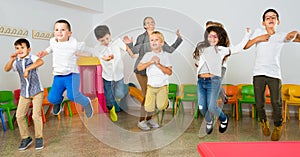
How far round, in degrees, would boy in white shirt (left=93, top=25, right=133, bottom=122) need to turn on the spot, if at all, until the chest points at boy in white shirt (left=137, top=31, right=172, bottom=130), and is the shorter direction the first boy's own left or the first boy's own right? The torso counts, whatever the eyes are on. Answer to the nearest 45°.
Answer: approximately 90° to the first boy's own left

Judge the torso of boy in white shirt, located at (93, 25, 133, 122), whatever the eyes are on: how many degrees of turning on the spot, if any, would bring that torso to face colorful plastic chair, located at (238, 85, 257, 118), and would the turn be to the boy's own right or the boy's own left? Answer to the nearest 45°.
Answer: approximately 135° to the boy's own left

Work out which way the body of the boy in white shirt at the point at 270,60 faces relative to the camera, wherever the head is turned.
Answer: toward the camera

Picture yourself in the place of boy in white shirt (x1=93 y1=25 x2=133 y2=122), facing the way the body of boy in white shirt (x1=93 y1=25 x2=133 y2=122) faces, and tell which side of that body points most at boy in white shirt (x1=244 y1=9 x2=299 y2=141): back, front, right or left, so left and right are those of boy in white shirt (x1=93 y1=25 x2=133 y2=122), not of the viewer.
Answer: left

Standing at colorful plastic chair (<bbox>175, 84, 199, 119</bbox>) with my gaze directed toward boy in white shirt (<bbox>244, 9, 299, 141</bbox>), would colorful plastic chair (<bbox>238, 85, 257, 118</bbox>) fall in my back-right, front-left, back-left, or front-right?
front-left

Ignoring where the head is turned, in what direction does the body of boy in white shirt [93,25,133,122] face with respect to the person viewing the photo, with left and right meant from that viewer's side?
facing the viewer

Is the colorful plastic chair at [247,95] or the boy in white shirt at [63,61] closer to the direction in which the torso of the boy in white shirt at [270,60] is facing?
the boy in white shirt

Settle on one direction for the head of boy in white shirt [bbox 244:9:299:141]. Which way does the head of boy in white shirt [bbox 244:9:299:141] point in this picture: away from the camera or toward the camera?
toward the camera
